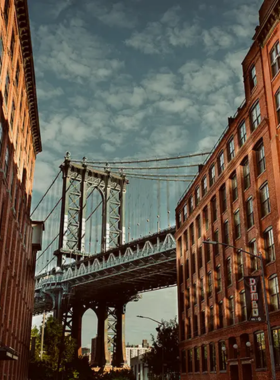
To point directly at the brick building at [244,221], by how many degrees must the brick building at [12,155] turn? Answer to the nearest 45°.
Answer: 0° — it already faces it

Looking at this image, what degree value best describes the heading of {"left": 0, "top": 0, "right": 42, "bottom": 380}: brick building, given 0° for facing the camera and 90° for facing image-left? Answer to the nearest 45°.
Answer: approximately 270°
